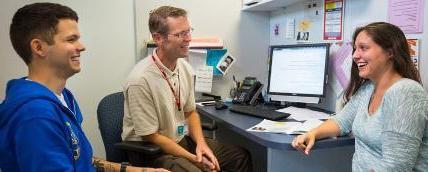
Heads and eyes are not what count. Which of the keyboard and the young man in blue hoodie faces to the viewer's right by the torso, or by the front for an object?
the young man in blue hoodie

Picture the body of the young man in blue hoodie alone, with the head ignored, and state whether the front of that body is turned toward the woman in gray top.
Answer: yes

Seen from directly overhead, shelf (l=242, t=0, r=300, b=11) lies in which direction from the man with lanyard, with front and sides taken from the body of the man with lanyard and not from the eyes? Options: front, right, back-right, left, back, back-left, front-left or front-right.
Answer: left

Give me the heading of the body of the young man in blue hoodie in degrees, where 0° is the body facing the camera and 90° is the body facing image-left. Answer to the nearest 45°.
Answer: approximately 270°

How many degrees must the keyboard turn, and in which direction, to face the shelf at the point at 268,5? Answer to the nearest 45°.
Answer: approximately 135° to its right

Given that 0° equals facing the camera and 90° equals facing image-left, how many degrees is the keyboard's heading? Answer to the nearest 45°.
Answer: approximately 45°

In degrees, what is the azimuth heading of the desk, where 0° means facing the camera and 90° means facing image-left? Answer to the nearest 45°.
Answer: approximately 45°

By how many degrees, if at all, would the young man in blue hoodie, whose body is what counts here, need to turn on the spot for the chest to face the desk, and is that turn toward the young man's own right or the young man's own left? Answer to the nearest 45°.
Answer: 0° — they already face it

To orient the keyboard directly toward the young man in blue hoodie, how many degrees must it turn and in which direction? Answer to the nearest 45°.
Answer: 0° — it already faces them
